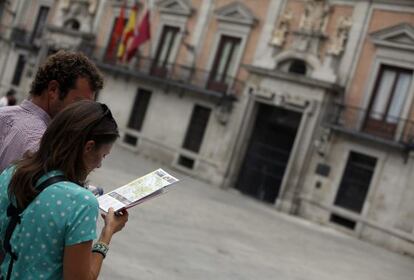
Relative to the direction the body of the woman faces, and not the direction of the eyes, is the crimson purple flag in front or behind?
in front

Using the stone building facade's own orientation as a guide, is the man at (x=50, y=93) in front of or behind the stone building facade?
in front

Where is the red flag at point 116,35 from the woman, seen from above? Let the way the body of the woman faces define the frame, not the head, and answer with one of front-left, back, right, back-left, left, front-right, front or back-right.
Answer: front-left

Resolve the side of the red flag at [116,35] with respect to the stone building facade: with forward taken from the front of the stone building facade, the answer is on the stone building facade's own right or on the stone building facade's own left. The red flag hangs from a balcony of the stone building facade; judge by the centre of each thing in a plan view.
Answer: on the stone building facade's own right

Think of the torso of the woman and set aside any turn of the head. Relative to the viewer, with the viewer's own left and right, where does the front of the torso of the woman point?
facing away from the viewer and to the right of the viewer

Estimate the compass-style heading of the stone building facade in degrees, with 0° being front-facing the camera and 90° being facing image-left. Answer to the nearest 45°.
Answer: approximately 45°
